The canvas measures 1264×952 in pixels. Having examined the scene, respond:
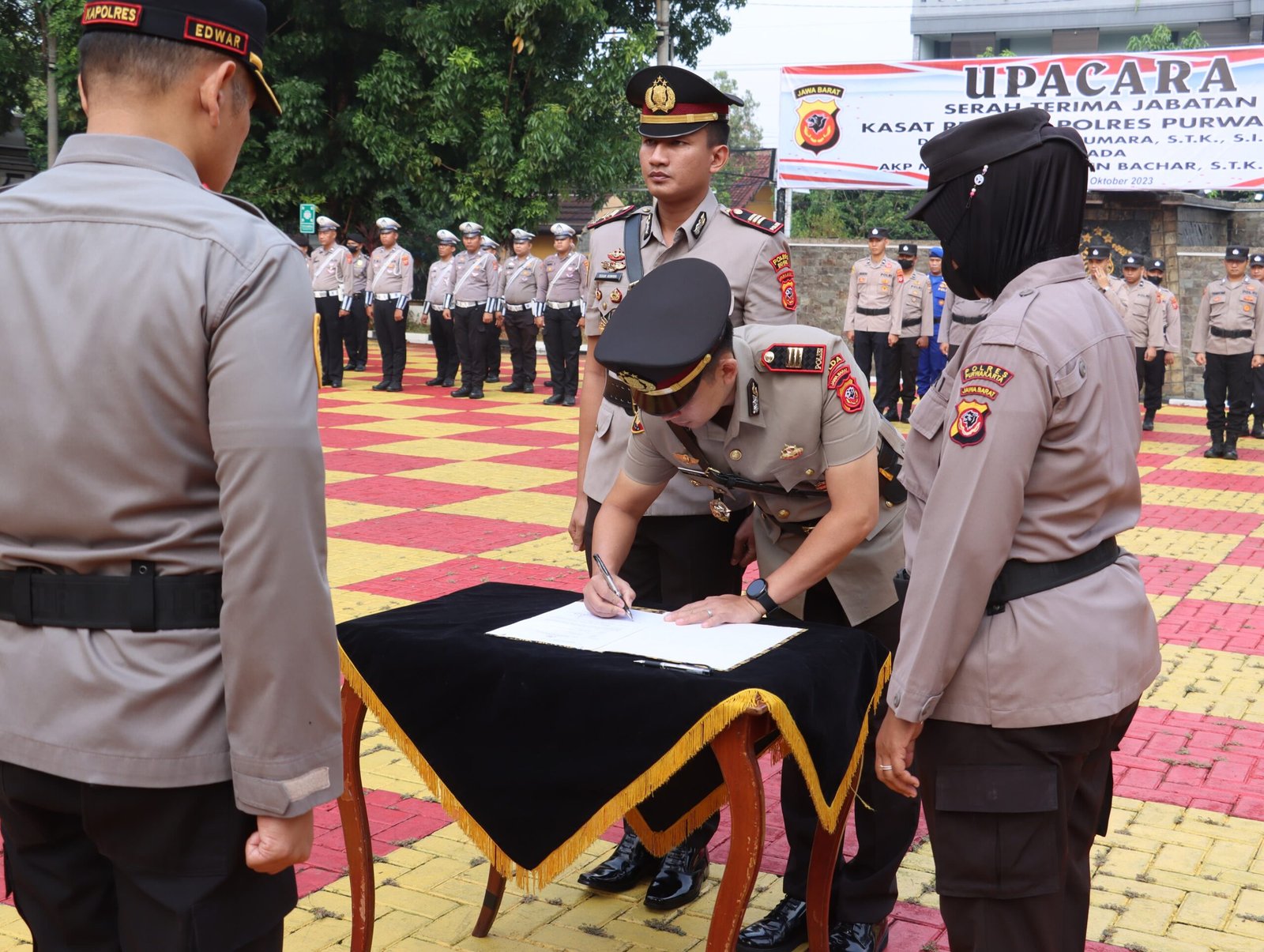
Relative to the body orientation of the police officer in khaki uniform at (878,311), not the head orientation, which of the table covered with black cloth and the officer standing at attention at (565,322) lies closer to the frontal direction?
the table covered with black cloth

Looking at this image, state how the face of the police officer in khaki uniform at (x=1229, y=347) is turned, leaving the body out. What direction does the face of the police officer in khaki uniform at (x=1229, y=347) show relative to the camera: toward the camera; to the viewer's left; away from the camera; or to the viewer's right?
toward the camera

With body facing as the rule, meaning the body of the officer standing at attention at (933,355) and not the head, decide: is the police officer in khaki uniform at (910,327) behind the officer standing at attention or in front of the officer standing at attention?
in front

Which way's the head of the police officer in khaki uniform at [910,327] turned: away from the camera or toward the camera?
toward the camera

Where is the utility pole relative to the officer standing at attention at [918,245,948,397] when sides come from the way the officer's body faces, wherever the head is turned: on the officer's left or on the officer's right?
on the officer's right

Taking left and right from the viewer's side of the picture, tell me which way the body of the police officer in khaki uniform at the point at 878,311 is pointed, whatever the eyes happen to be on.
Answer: facing the viewer

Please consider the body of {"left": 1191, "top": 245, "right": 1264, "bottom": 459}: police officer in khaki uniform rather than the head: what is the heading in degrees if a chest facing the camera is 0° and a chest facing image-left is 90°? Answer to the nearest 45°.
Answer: approximately 0°

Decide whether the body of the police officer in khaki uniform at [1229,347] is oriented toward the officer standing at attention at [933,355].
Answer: no

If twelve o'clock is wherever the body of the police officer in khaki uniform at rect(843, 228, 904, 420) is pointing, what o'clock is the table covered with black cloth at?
The table covered with black cloth is roughly at 12 o'clock from the police officer in khaki uniform.

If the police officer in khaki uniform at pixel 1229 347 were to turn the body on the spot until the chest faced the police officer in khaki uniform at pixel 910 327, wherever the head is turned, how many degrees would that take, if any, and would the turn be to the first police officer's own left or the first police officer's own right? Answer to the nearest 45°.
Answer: approximately 90° to the first police officer's own right

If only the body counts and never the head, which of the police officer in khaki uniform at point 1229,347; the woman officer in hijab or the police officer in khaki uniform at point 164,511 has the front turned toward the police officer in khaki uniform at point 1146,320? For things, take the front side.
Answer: the police officer in khaki uniform at point 164,511

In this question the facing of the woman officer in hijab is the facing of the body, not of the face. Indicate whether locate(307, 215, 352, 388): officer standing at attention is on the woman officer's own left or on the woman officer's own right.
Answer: on the woman officer's own right

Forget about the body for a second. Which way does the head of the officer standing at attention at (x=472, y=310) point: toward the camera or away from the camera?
toward the camera

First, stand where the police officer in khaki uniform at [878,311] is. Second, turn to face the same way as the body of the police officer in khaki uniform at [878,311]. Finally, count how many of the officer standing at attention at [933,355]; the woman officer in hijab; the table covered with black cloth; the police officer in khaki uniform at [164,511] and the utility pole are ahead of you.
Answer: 3

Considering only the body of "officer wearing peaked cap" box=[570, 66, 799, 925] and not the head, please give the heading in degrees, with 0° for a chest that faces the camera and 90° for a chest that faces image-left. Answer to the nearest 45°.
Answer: approximately 45°
